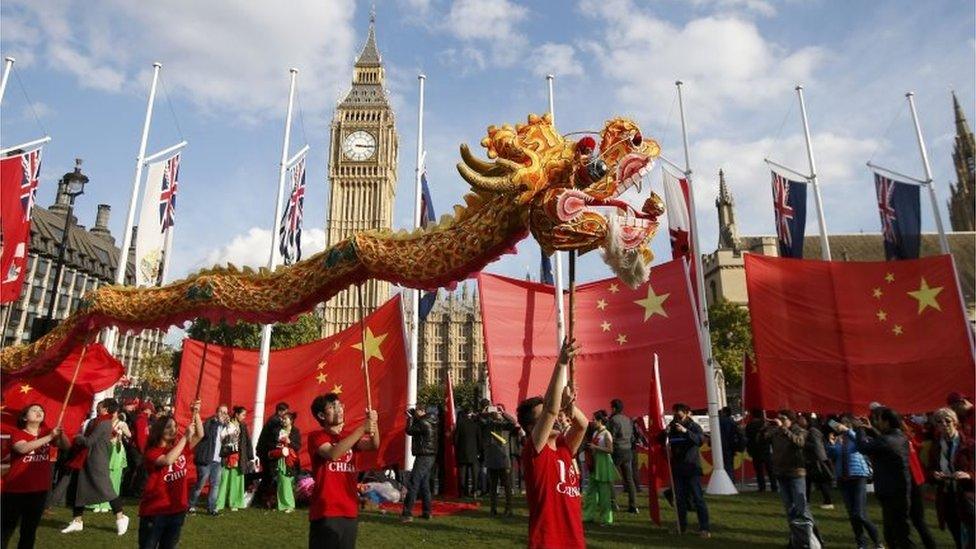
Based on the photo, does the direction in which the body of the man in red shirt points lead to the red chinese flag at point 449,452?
no

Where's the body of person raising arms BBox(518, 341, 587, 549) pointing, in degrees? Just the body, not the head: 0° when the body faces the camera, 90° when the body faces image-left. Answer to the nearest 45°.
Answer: approximately 315°

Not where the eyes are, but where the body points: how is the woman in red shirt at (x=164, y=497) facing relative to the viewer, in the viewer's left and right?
facing the viewer and to the right of the viewer

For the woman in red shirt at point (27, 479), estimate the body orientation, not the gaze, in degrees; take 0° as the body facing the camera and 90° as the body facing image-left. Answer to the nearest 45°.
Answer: approximately 315°

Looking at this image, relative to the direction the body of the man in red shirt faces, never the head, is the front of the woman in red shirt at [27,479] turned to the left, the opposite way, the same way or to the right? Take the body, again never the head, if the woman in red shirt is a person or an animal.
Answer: the same way

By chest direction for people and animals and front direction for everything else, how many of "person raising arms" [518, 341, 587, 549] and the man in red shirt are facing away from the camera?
0

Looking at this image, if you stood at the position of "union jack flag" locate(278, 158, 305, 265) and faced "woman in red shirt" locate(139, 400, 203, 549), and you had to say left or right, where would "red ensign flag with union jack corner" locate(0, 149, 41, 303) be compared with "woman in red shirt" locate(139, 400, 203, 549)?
right

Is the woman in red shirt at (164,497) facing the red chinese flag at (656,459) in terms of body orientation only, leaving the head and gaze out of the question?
no

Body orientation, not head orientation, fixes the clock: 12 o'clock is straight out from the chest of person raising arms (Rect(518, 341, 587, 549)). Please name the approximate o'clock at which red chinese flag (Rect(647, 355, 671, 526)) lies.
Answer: The red chinese flag is roughly at 8 o'clock from the person raising arms.

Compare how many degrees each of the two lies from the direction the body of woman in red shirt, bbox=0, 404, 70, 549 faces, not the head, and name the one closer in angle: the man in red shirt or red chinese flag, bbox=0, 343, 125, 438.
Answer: the man in red shirt

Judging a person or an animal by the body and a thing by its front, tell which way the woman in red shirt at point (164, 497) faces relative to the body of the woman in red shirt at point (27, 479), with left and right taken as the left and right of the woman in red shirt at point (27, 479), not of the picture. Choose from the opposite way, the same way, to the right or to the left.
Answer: the same way

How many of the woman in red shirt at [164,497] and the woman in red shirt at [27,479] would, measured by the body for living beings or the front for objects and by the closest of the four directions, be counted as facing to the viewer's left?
0

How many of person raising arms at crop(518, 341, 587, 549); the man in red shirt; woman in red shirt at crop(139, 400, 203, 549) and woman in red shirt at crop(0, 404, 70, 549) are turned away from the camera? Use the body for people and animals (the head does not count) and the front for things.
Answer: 0

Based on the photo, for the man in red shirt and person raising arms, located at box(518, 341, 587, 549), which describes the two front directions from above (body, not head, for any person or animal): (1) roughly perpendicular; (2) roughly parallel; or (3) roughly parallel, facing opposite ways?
roughly parallel

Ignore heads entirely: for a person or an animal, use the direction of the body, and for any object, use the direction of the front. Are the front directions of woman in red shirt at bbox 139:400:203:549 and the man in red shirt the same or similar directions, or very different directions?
same or similar directions

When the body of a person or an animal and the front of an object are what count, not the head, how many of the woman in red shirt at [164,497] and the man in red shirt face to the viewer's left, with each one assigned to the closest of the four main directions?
0

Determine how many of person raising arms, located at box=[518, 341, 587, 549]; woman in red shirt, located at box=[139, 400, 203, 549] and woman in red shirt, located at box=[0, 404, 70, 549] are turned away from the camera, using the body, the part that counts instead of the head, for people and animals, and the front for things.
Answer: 0
